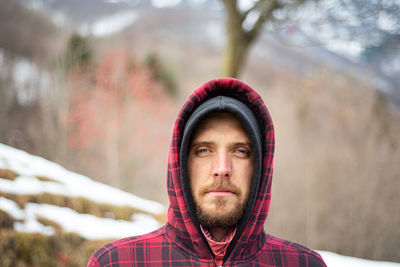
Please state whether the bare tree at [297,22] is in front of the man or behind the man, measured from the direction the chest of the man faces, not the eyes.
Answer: behind

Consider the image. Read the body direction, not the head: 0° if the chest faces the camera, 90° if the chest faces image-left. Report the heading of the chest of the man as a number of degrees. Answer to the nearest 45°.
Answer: approximately 0°

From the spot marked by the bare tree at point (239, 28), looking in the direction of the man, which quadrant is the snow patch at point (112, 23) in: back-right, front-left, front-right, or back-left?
back-right

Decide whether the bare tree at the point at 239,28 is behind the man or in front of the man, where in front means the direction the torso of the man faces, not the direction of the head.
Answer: behind

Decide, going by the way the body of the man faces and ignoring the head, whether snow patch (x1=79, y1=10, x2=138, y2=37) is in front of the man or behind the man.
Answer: behind
